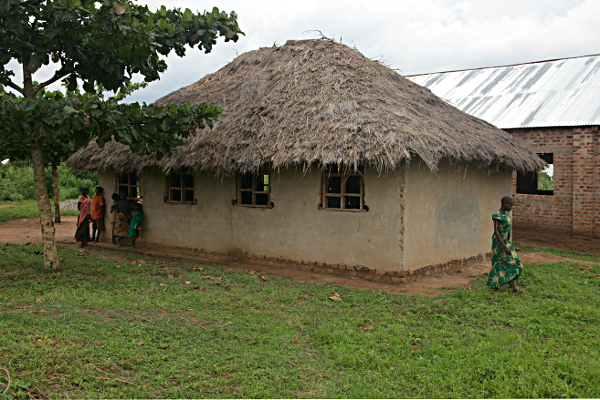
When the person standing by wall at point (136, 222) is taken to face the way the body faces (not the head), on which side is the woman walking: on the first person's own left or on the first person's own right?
on the first person's own left

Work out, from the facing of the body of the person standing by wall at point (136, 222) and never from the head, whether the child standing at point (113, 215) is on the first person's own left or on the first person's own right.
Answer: on the first person's own right

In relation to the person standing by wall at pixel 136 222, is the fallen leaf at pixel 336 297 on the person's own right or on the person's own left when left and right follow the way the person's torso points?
on the person's own left
